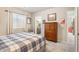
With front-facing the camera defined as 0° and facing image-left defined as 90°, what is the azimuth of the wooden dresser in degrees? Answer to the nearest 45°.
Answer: approximately 45°
